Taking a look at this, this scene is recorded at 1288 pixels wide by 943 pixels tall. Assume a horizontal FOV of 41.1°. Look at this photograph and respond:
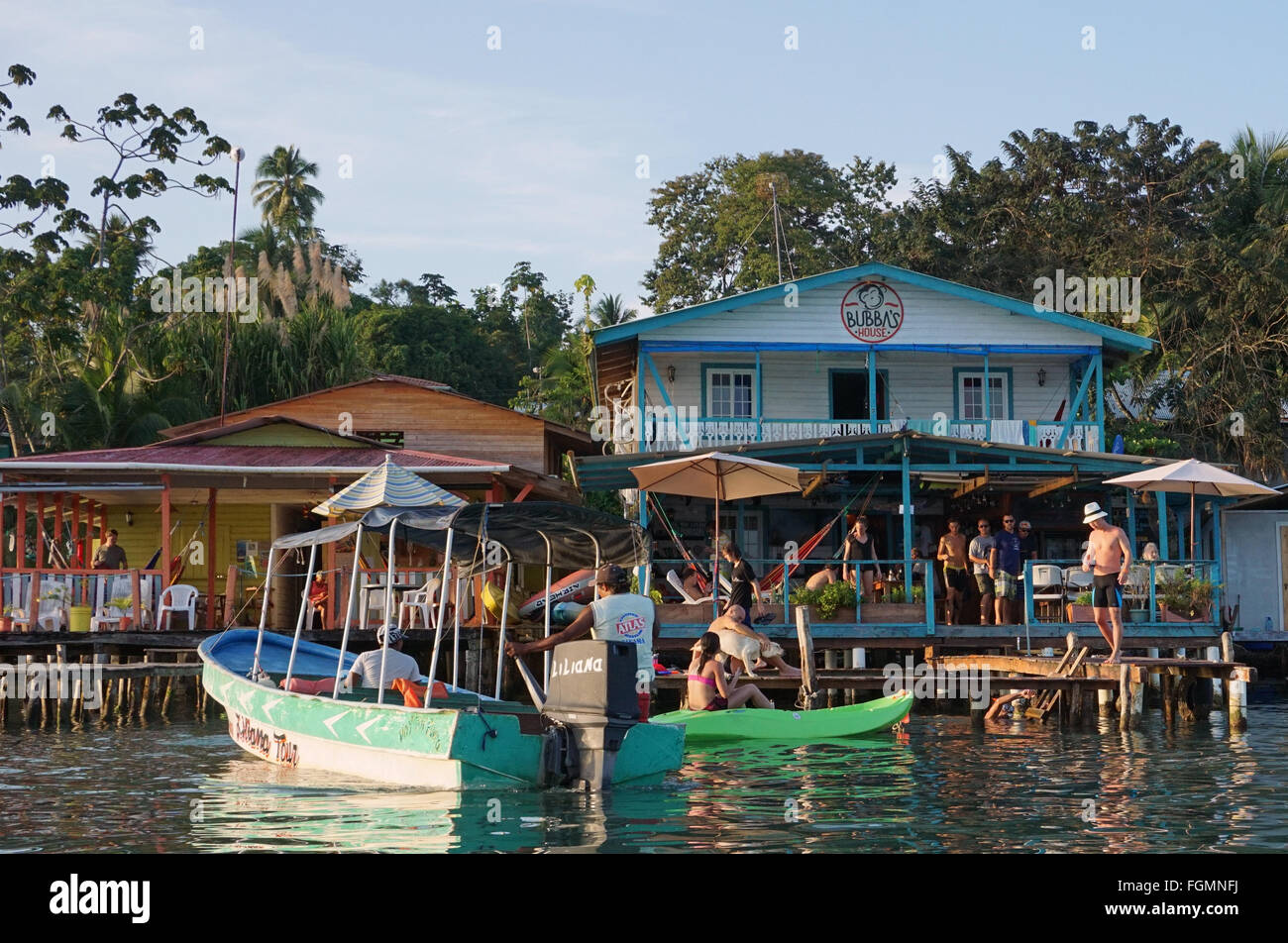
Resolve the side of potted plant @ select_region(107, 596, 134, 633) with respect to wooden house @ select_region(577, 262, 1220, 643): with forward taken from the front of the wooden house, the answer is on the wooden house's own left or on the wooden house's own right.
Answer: on the wooden house's own right

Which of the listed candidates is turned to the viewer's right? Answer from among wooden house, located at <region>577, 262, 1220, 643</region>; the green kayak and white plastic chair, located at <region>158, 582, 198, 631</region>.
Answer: the green kayak

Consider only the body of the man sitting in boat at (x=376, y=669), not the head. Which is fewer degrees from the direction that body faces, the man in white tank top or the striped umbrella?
the striped umbrella

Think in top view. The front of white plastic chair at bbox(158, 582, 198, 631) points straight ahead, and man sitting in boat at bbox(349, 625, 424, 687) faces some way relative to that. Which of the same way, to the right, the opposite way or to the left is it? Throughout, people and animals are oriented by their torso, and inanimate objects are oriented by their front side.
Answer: the opposite way

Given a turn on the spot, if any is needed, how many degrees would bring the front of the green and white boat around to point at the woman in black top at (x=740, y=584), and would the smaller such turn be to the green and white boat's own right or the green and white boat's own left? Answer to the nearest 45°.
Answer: approximately 90° to the green and white boat's own right

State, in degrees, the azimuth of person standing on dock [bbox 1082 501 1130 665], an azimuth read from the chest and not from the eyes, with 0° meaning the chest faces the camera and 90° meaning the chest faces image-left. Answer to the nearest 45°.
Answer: approximately 45°

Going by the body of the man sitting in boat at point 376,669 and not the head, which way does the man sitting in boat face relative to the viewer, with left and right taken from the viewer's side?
facing away from the viewer

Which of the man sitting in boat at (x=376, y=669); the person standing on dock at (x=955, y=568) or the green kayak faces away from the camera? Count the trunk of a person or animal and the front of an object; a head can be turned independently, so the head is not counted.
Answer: the man sitting in boat

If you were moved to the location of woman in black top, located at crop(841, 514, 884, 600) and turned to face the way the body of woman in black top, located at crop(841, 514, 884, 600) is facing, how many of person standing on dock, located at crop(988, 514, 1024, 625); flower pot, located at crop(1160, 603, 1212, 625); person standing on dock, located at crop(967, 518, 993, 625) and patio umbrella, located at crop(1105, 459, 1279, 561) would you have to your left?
4

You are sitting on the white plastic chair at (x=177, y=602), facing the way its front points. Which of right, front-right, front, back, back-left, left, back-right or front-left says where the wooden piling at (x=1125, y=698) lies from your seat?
front-left

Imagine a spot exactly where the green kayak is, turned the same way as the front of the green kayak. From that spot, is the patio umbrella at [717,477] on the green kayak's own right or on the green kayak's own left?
on the green kayak's own left

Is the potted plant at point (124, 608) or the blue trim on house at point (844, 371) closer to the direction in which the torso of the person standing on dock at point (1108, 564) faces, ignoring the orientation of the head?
the potted plant

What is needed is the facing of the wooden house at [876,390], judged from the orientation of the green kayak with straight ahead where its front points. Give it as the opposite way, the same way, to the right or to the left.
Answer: to the right
